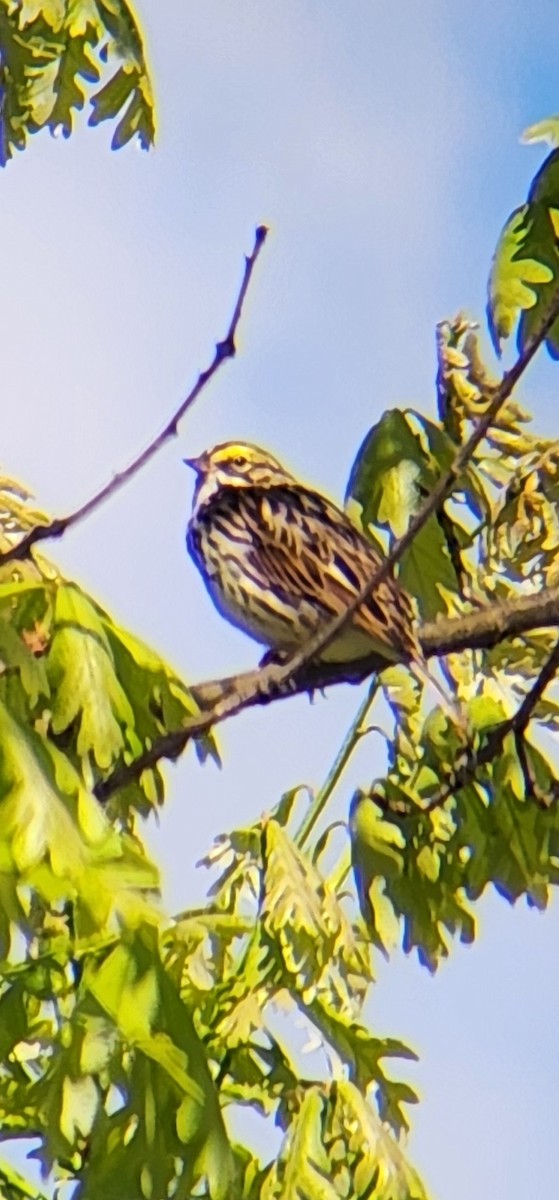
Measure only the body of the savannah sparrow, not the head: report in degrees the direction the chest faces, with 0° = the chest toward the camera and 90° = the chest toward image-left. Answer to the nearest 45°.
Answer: approximately 90°
